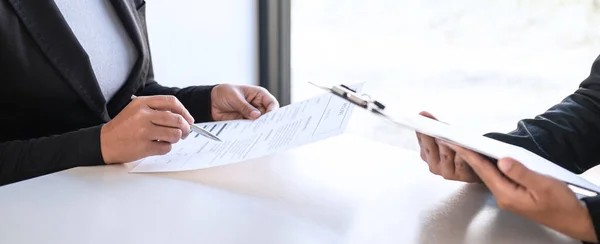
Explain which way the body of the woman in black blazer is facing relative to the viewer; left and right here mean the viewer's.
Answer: facing the viewer and to the right of the viewer
